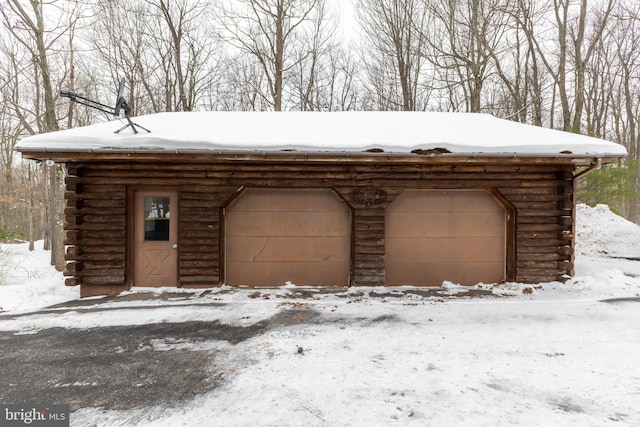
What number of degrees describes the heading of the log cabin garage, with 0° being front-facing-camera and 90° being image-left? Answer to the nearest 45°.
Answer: approximately 0°
